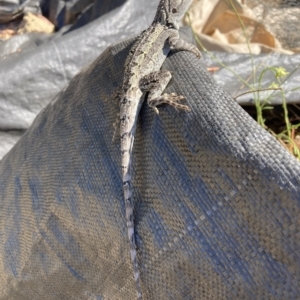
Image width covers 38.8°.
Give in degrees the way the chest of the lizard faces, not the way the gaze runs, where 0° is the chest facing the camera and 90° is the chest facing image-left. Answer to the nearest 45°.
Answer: approximately 225°
